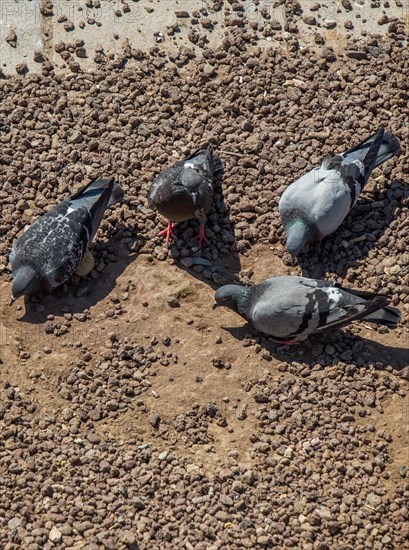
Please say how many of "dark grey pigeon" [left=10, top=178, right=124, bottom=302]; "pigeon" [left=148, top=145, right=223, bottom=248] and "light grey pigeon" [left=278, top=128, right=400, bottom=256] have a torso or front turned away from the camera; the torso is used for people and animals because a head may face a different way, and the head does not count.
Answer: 0

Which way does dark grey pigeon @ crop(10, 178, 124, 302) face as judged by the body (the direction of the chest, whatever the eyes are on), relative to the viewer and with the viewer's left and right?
facing the viewer and to the left of the viewer

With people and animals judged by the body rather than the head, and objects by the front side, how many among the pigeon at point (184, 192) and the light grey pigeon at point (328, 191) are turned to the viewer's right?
0

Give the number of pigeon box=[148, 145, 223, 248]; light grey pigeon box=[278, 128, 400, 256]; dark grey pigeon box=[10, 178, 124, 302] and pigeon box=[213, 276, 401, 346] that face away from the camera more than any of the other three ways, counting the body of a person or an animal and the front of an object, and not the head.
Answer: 0

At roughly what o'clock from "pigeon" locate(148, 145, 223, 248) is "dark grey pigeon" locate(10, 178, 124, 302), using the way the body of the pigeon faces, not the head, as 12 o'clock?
The dark grey pigeon is roughly at 1 o'clock from the pigeon.

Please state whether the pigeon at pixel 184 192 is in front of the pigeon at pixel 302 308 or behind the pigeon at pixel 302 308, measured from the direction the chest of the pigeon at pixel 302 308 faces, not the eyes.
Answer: in front

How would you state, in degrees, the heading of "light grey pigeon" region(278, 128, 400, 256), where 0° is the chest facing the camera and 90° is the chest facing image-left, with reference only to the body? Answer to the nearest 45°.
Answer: approximately 45°

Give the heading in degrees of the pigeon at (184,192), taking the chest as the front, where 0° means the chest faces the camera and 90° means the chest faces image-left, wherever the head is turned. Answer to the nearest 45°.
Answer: approximately 45°

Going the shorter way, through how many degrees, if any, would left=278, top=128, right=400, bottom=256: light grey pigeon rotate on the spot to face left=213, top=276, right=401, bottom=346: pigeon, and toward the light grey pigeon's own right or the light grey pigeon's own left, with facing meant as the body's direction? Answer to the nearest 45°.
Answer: approximately 45° to the light grey pigeon's own left

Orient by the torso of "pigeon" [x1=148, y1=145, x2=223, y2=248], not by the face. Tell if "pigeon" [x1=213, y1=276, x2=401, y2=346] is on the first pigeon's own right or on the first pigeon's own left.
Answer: on the first pigeon's own left

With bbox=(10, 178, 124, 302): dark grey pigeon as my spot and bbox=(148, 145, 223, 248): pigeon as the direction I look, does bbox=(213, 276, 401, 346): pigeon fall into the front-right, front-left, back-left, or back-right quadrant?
front-right

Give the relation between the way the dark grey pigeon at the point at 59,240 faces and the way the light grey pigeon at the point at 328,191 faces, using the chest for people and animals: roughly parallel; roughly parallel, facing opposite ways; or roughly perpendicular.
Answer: roughly parallel

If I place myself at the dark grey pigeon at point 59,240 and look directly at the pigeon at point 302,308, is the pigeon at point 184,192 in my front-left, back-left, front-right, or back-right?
front-left

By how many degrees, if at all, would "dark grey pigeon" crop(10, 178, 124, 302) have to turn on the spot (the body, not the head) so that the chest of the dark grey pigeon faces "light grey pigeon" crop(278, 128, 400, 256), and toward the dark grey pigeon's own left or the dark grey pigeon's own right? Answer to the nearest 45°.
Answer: approximately 135° to the dark grey pigeon's own left

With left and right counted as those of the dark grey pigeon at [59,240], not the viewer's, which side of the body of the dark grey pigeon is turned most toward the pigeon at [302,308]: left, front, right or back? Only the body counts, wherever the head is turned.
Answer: left

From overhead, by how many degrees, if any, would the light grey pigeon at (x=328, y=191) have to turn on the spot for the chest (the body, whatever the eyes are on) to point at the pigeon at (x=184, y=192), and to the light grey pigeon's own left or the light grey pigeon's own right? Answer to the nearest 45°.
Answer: approximately 45° to the light grey pigeon's own right

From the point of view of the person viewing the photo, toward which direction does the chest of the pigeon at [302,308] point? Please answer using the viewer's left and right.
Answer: facing to the left of the viewer
